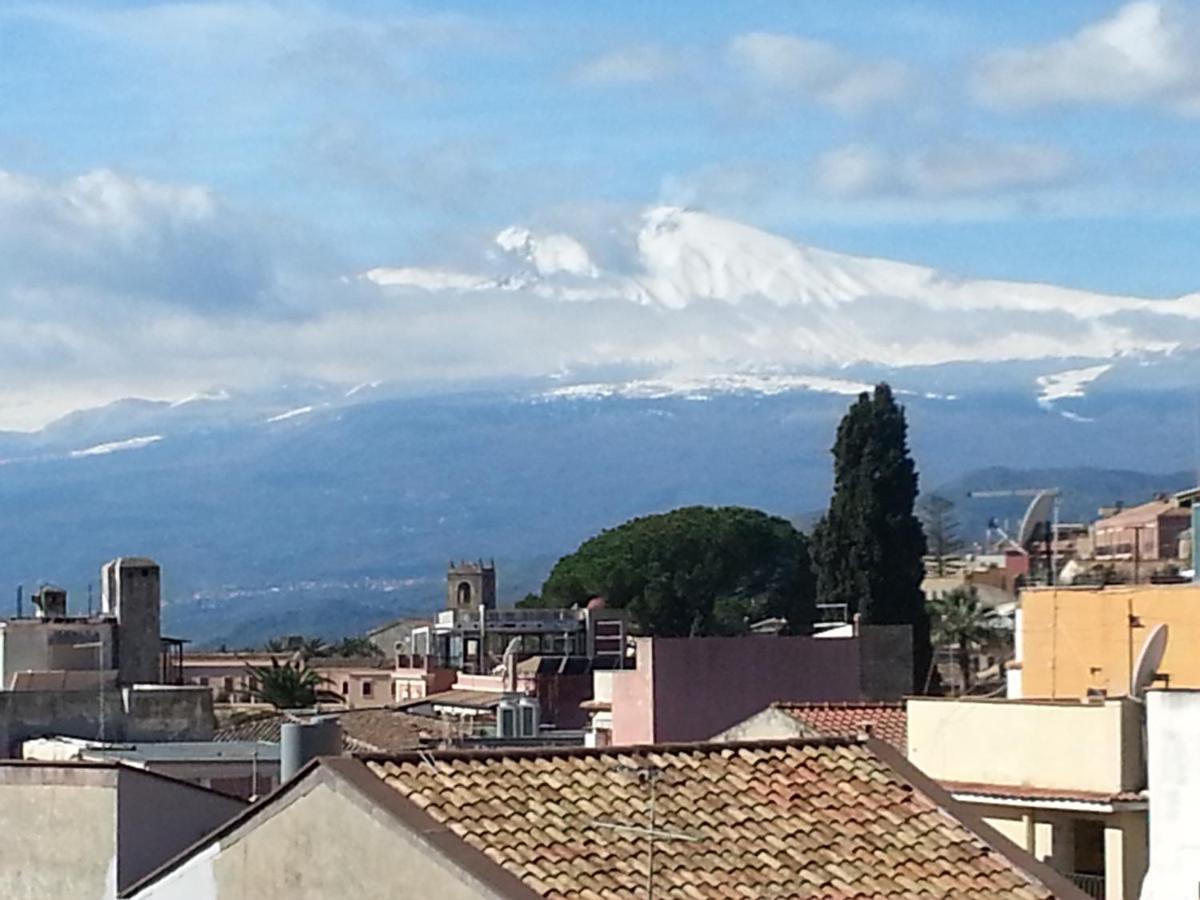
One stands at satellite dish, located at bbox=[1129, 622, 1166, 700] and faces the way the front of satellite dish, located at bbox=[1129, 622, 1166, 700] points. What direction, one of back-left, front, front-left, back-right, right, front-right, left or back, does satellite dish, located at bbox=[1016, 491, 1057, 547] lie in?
front-right

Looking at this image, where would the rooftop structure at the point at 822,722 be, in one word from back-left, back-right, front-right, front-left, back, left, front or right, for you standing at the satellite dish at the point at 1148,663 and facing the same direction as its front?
front

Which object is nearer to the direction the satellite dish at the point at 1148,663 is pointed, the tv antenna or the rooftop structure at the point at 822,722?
the rooftop structure

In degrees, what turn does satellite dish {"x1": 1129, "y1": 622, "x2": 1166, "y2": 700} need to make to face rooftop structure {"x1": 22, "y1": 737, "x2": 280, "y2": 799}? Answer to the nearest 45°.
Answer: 0° — it already faces it

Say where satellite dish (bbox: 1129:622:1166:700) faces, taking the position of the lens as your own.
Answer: facing away from the viewer and to the left of the viewer
